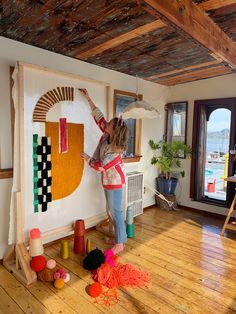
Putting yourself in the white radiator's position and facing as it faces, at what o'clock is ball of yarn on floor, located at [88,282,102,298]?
The ball of yarn on floor is roughly at 2 o'clock from the white radiator.

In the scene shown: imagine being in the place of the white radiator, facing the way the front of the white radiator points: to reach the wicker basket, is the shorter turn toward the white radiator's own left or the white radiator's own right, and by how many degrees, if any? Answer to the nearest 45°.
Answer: approximately 90° to the white radiator's own left

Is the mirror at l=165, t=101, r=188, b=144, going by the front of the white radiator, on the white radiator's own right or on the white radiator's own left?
on the white radiator's own left

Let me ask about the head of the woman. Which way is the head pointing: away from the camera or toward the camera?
away from the camera

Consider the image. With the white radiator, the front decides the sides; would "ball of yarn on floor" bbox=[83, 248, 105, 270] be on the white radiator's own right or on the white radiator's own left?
on the white radiator's own right

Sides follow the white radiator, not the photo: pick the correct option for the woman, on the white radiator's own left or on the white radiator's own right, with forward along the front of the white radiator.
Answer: on the white radiator's own right

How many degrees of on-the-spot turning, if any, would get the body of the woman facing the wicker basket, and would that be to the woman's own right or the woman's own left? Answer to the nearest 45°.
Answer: approximately 135° to the woman's own right

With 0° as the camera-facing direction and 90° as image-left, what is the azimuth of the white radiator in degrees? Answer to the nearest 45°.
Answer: approximately 315°

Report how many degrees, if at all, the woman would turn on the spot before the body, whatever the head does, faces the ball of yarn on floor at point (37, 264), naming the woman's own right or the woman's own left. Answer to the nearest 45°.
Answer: approximately 45° to the woman's own left
